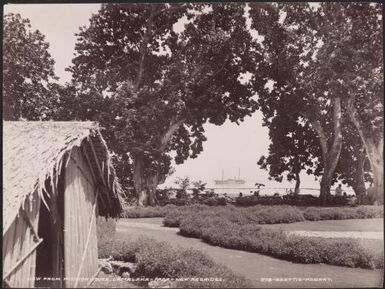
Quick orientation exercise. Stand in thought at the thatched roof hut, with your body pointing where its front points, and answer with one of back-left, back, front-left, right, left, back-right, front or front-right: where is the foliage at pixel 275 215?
left

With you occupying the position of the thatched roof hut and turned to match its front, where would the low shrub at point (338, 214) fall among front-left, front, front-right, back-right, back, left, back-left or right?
left

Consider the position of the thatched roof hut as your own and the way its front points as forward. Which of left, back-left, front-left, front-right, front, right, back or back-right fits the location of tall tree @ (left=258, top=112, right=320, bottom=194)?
left

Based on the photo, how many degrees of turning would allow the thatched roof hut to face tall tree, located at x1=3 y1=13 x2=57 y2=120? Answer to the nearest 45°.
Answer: approximately 135° to its left

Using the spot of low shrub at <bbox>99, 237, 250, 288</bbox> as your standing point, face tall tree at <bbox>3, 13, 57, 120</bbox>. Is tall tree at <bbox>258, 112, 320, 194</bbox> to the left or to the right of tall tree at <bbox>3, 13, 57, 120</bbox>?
right

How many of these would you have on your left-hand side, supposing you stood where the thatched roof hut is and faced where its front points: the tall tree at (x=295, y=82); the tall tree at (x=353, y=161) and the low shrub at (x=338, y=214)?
3

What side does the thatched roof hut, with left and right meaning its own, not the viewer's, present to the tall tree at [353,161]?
left

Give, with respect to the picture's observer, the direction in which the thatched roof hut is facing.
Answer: facing the viewer and to the right of the viewer

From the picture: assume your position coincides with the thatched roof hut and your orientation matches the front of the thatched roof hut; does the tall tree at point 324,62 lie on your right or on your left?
on your left
